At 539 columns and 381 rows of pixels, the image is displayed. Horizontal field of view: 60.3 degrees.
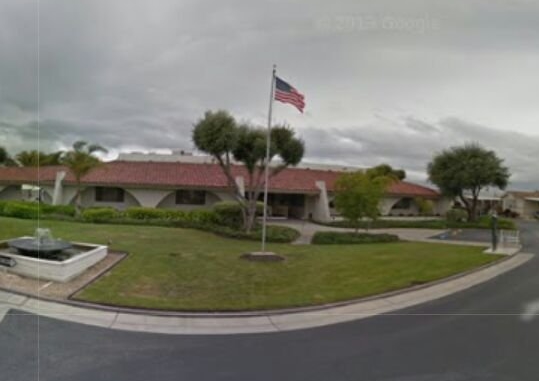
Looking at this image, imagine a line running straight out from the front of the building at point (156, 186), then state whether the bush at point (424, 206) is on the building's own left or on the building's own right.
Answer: on the building's own left

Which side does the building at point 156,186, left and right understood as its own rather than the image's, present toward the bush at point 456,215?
left

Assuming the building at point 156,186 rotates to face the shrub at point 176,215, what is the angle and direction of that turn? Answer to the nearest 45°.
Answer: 0° — it already faces it

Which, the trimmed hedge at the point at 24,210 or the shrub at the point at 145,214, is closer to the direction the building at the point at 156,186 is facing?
the shrub

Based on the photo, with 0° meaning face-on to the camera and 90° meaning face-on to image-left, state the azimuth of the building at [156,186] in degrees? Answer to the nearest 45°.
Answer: approximately 0°

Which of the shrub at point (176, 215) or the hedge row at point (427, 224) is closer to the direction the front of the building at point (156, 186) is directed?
the shrub

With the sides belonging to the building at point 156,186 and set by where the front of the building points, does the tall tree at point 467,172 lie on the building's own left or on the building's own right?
on the building's own left

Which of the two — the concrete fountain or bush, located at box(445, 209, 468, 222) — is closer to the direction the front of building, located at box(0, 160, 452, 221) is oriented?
the concrete fountain

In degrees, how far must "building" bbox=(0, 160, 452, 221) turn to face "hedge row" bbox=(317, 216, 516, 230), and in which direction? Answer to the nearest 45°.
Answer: approximately 90° to its left
